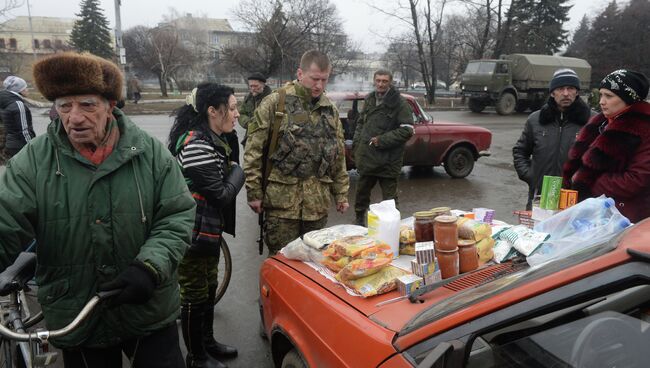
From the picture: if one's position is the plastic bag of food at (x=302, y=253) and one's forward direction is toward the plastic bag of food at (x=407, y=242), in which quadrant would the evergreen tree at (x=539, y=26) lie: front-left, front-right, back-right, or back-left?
front-left

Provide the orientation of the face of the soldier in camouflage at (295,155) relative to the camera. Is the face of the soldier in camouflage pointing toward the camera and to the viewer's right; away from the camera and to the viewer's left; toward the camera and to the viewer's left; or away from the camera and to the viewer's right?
toward the camera and to the viewer's right

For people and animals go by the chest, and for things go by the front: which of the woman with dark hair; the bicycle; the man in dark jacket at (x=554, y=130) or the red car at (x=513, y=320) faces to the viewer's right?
the woman with dark hair

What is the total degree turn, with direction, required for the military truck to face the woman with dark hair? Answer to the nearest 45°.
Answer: approximately 45° to its left

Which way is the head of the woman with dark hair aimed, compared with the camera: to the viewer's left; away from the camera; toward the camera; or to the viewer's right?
to the viewer's right

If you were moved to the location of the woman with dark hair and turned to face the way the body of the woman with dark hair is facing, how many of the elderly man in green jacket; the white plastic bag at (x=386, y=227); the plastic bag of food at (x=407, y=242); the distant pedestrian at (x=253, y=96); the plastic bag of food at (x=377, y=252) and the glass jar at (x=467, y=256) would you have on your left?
1

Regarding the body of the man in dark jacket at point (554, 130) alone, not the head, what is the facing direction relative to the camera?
toward the camera

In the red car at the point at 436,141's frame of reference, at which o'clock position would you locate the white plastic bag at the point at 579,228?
The white plastic bag is roughly at 3 o'clock from the red car.

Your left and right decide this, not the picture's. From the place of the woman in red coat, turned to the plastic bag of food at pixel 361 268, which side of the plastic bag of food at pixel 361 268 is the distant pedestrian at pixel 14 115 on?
right

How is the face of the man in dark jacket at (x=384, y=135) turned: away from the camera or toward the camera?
toward the camera

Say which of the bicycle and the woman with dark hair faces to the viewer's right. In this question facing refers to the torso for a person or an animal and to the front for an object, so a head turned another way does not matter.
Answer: the woman with dark hair

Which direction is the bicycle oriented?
toward the camera

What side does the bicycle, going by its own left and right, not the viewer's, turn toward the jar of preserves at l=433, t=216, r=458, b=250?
left

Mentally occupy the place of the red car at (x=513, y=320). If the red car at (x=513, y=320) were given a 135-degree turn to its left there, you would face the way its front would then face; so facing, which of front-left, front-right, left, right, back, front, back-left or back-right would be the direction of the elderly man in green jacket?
right

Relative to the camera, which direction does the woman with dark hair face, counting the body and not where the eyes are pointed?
to the viewer's right

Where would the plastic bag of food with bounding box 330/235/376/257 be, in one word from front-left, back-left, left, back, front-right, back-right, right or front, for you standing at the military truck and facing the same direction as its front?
front-left

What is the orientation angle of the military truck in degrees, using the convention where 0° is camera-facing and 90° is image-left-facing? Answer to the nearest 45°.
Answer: approximately 45°

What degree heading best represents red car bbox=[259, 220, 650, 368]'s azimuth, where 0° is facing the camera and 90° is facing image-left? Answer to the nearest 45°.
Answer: approximately 135°

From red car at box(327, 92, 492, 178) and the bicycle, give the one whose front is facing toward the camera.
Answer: the bicycle

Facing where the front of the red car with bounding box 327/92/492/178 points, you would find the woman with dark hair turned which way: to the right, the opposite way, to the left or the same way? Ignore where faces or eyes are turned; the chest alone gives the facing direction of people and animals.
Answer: the same way
